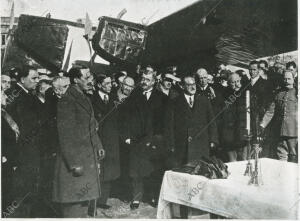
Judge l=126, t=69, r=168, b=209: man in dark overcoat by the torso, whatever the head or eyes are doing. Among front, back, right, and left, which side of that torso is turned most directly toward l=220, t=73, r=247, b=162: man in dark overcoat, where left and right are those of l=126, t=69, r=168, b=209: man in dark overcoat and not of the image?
left

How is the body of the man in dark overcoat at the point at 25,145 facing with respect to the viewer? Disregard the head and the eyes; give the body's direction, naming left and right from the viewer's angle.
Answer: facing to the right of the viewer

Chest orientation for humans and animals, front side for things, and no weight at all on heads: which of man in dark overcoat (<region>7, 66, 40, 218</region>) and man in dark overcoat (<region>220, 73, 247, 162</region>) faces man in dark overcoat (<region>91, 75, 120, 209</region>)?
man in dark overcoat (<region>7, 66, 40, 218</region>)

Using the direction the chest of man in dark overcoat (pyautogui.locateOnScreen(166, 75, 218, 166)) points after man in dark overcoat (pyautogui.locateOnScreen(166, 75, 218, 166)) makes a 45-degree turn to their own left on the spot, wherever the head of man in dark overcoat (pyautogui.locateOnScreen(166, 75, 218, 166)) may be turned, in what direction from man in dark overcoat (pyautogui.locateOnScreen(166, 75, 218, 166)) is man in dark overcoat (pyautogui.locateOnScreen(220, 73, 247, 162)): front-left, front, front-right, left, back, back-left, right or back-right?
left

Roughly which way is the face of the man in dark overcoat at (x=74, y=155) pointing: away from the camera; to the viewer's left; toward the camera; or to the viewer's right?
to the viewer's right

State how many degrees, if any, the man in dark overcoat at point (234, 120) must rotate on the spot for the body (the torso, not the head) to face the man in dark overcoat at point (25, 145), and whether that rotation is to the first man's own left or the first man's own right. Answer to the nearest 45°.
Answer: approximately 90° to the first man's own right
